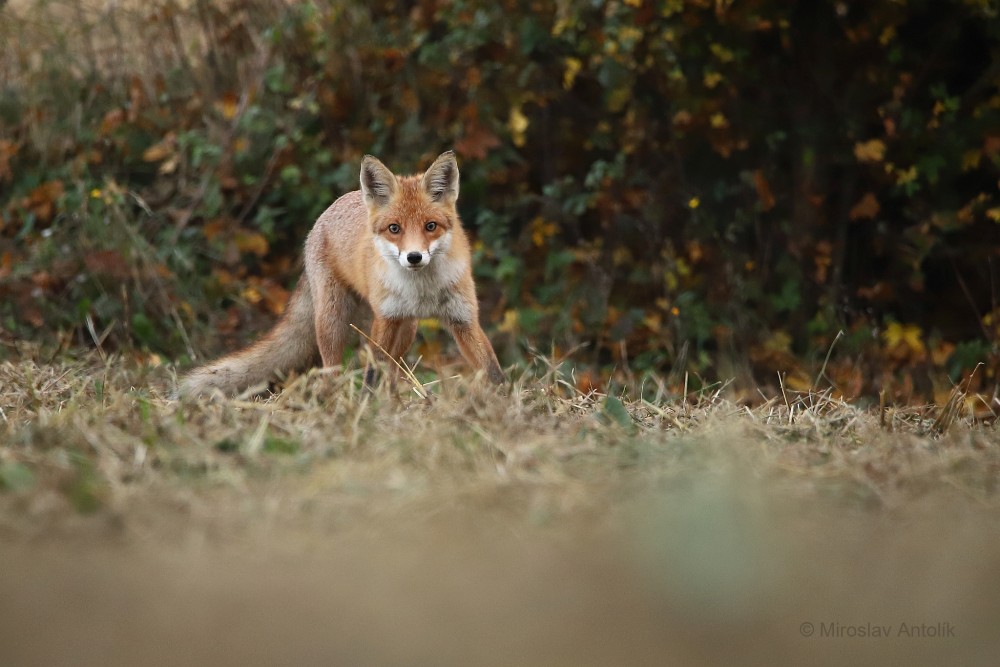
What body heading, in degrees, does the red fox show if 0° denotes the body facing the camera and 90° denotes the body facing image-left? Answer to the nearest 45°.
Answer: approximately 315°
